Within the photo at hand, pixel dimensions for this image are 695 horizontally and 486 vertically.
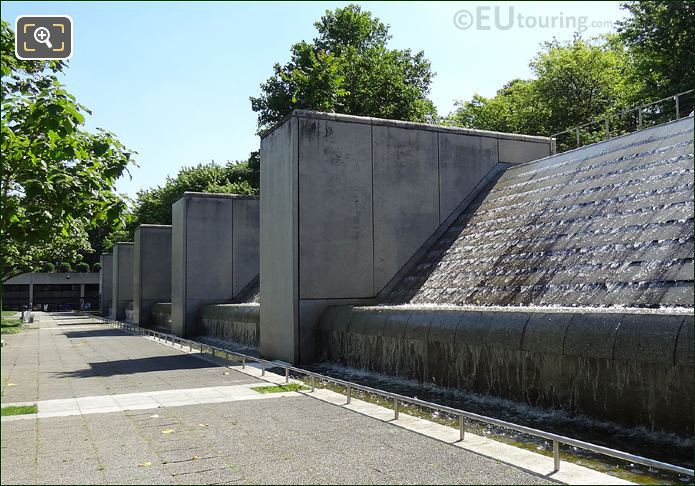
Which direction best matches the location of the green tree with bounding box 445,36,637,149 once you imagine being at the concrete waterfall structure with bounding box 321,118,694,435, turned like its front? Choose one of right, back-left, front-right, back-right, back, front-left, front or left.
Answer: back-right

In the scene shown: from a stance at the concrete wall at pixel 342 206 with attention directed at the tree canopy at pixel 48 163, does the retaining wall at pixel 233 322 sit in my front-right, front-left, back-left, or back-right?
back-right

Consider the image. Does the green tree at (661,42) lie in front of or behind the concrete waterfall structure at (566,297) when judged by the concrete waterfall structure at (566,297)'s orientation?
behind

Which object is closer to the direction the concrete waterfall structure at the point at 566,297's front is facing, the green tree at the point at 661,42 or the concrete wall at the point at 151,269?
the concrete wall

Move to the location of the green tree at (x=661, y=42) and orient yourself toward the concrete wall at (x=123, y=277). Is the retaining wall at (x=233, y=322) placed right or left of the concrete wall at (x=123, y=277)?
left

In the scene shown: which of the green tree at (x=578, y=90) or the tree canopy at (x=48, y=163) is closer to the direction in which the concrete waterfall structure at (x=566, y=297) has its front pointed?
the tree canopy

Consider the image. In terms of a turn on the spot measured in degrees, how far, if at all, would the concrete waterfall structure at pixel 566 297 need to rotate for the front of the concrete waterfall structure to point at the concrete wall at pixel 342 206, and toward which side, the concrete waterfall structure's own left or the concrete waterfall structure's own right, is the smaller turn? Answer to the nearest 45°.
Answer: approximately 90° to the concrete waterfall structure's own right

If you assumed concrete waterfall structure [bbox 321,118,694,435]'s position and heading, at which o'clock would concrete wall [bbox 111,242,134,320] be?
The concrete wall is roughly at 3 o'clock from the concrete waterfall structure.

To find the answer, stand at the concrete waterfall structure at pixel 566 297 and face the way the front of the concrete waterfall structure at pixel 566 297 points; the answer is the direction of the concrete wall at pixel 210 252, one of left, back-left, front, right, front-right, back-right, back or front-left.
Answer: right

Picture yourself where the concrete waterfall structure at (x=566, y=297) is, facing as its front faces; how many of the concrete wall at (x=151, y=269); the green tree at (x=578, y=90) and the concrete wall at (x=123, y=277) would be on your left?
0

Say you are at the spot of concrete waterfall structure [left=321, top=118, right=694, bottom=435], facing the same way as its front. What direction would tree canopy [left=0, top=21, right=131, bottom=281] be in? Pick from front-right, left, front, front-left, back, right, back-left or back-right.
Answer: front

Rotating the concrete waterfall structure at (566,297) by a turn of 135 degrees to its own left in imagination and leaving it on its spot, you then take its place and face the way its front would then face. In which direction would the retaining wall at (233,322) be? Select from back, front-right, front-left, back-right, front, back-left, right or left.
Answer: back-left

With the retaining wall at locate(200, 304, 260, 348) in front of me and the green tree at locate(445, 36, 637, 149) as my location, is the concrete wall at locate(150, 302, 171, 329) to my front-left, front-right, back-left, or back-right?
front-right

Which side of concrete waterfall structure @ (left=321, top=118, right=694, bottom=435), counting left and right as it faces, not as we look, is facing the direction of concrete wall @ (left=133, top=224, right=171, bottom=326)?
right
